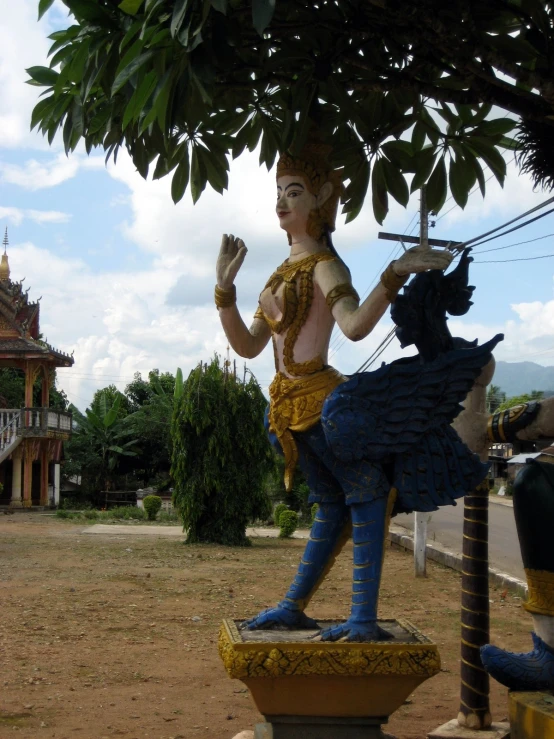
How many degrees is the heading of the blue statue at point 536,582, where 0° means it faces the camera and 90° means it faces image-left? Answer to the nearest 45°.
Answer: approximately 90°

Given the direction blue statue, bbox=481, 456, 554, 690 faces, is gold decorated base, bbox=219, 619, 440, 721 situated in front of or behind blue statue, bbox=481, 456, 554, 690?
in front

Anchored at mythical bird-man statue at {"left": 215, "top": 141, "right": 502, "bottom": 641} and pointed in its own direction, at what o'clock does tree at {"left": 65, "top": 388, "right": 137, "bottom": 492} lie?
The tree is roughly at 4 o'clock from the mythical bird-man statue.

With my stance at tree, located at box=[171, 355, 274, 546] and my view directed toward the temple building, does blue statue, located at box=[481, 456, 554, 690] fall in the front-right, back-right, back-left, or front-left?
back-left

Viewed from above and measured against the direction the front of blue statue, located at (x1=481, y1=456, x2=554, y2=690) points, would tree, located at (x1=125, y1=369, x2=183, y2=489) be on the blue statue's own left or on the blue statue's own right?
on the blue statue's own right

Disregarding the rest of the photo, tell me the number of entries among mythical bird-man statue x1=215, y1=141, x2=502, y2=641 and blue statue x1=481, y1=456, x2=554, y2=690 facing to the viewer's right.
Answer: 0

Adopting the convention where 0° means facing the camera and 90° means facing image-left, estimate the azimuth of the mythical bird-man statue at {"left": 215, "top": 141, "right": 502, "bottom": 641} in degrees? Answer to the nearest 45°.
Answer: approximately 45°
